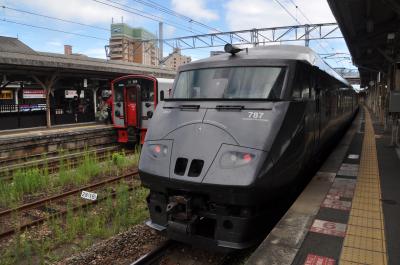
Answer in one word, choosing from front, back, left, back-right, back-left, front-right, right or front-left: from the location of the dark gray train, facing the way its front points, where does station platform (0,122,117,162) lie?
right

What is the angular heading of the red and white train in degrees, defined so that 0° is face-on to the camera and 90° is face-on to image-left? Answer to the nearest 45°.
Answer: approximately 45°

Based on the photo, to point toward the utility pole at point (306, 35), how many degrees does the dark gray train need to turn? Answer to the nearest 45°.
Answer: approximately 135° to its right

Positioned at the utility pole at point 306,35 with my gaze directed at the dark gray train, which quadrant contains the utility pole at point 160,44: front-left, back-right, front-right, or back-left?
back-right

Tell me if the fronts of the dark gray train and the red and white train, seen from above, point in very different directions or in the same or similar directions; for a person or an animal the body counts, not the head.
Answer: same or similar directions

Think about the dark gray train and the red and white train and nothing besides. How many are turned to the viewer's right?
0

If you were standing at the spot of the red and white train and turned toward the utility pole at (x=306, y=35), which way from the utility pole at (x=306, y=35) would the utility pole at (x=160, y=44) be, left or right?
left

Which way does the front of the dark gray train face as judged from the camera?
facing the viewer and to the left of the viewer

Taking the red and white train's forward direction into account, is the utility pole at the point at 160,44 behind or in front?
behind

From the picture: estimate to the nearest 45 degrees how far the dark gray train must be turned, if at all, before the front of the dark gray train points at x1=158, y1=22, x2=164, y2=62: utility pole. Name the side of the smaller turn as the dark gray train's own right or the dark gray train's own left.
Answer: approximately 135° to the dark gray train's own right
